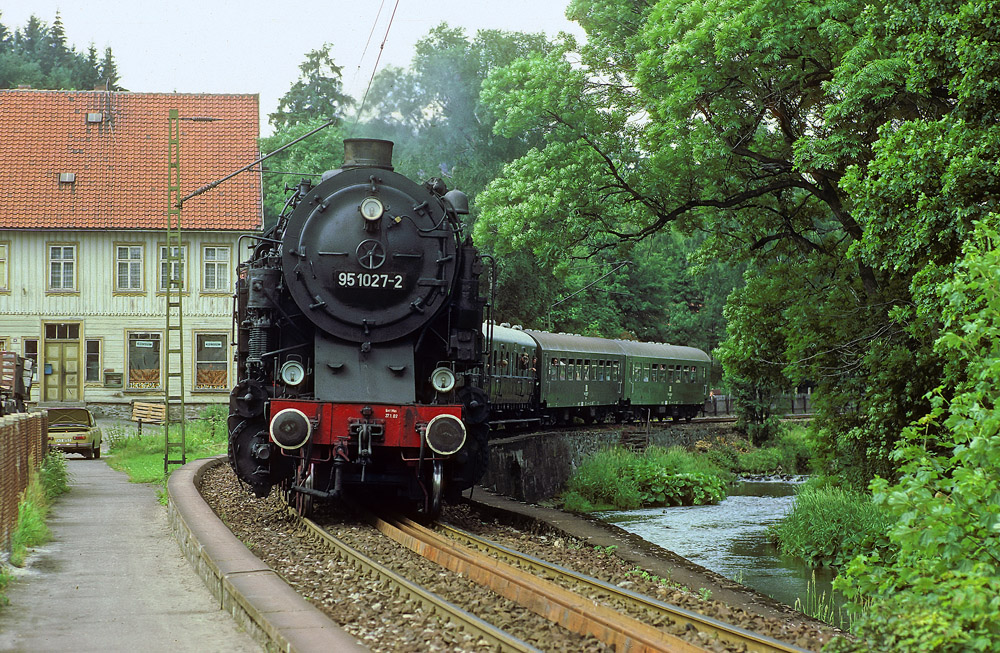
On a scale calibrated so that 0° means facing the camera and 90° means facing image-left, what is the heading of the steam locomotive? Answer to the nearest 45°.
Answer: approximately 0°

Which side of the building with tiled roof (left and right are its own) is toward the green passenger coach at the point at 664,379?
left

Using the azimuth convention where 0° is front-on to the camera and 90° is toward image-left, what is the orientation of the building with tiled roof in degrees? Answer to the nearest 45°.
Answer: approximately 0°

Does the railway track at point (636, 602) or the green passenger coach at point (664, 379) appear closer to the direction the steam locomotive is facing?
the railway track

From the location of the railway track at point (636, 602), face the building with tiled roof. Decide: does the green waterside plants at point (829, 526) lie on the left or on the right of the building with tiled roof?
right

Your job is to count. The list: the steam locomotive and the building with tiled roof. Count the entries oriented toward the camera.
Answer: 2

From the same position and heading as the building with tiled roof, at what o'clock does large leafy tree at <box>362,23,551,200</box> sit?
The large leafy tree is roughly at 8 o'clock from the building with tiled roof.

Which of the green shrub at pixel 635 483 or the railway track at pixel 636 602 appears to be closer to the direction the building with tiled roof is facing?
the railway track

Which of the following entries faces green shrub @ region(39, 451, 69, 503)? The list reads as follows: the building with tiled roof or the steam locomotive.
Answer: the building with tiled roof

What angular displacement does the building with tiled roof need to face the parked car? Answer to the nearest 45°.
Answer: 0° — it already faces it
